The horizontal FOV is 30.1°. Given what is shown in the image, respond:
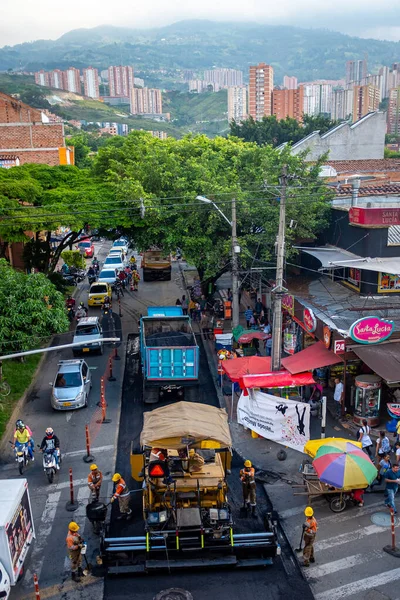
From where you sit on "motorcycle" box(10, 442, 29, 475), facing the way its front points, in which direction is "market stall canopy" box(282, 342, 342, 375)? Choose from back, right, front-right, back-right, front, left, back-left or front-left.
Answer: left

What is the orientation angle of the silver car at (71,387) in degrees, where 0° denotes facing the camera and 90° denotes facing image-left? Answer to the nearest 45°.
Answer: approximately 0°

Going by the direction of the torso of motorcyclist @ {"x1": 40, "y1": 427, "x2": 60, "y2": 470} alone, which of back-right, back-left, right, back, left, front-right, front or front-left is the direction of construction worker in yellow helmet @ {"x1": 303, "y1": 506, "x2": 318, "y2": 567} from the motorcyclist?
front-left

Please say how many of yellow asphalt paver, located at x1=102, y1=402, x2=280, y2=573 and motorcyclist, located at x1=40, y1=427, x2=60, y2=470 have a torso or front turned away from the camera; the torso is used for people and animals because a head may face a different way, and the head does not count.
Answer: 1

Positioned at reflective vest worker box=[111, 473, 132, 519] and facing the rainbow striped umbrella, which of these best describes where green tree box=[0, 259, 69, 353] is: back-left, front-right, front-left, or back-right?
back-left

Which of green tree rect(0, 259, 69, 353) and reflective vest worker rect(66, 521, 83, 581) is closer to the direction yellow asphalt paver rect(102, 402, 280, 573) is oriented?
the green tree

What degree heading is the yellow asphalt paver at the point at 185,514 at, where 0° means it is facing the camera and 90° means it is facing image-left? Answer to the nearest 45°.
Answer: approximately 180°

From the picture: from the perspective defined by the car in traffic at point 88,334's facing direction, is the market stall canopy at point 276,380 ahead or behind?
ahead

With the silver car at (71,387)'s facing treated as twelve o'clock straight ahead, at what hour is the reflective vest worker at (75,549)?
The reflective vest worker is roughly at 12 o'clock from the silver car.
